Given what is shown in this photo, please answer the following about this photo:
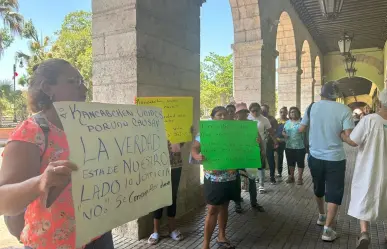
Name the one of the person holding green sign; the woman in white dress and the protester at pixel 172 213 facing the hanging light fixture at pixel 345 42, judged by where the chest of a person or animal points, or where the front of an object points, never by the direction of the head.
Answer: the woman in white dress

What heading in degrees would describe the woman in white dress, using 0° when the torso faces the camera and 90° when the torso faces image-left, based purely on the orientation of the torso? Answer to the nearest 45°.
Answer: approximately 180°

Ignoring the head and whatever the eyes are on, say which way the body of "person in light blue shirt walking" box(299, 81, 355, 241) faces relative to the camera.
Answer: away from the camera

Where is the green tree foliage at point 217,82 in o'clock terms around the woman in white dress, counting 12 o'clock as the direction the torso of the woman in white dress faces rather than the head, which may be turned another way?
The green tree foliage is roughly at 11 o'clock from the woman in white dress.

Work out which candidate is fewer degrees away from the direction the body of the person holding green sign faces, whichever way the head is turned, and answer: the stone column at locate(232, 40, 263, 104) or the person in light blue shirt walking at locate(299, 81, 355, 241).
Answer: the person in light blue shirt walking

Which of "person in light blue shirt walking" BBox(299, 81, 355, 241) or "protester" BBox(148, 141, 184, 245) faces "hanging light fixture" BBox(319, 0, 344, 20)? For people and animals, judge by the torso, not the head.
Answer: "person in light blue shirt walking" BBox(299, 81, 355, 241)

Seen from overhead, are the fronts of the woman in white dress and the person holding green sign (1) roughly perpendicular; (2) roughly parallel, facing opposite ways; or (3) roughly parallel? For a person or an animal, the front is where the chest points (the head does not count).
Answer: roughly parallel, facing opposite ways

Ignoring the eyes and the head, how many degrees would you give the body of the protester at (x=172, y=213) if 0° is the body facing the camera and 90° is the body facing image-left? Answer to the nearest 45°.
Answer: approximately 0°

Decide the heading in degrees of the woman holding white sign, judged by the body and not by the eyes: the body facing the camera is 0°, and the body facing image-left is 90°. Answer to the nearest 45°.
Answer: approximately 315°

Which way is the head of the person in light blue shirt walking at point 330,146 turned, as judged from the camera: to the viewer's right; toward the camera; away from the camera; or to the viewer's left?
away from the camera

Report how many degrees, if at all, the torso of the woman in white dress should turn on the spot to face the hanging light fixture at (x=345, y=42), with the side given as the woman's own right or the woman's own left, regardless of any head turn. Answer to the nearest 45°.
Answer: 0° — they already face it
